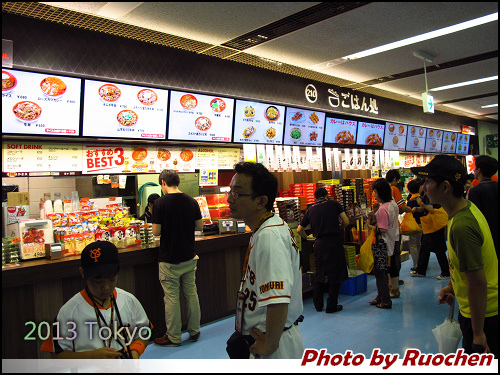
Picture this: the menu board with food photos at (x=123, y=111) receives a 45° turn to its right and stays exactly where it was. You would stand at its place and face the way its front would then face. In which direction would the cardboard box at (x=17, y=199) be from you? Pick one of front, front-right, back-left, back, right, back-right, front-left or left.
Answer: right

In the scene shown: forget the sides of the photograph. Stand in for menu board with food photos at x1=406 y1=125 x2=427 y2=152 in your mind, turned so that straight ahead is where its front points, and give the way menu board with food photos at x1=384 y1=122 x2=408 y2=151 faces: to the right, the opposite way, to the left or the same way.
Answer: the same way

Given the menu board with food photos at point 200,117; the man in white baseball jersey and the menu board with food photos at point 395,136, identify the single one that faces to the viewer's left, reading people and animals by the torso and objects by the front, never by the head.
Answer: the man in white baseball jersey

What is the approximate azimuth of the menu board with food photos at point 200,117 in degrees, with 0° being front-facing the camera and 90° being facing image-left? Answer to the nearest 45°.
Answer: approximately 315°

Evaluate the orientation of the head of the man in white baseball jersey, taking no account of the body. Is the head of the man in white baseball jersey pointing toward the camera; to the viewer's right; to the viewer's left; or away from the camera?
to the viewer's left

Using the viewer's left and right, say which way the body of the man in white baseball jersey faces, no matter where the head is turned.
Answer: facing to the left of the viewer

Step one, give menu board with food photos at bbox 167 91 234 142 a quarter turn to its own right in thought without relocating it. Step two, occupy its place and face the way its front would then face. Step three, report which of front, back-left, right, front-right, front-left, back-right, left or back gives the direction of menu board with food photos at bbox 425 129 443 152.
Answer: back

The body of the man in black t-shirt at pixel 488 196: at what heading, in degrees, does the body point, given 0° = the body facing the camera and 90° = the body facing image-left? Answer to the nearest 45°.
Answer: approximately 135°

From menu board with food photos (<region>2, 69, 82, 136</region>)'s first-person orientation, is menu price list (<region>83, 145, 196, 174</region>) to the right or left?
on its left

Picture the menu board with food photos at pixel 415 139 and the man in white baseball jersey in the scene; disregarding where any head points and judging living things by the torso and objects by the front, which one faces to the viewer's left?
the man in white baseball jersey

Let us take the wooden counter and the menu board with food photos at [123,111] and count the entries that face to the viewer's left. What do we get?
0

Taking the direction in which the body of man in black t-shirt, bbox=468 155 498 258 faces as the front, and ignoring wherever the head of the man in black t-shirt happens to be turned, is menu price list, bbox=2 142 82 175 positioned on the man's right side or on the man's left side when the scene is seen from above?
on the man's left side

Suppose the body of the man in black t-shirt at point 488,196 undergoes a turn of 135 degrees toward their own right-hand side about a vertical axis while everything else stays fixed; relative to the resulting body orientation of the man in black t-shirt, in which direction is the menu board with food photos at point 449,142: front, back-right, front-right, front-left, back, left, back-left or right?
left

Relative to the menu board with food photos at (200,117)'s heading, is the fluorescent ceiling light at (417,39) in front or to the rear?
in front

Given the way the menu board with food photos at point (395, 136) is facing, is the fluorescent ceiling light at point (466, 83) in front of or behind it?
in front

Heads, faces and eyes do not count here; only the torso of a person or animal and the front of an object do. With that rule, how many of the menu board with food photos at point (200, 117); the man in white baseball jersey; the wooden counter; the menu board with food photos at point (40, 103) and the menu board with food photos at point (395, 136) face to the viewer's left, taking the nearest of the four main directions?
1
